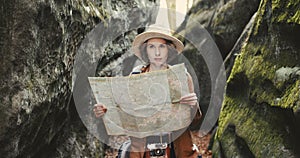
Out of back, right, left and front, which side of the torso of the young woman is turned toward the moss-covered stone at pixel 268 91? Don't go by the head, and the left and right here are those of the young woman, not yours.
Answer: left

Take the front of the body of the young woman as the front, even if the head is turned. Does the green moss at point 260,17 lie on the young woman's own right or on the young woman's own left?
on the young woman's own left

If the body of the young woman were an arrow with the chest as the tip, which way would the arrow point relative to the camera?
toward the camera

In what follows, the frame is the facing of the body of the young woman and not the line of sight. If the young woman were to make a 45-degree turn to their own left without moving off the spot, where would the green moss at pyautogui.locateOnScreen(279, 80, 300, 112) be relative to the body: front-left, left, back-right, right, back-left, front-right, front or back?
front-left
